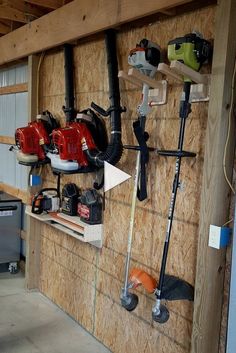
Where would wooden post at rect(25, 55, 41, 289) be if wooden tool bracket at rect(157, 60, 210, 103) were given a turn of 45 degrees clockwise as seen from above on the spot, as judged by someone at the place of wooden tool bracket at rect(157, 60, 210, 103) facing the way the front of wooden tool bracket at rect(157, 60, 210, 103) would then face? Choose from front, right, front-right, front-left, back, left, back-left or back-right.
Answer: front-right

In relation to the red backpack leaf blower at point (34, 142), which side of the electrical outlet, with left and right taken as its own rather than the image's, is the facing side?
right

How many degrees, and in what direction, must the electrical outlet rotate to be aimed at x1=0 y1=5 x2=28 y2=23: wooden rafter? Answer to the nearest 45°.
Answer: approximately 90° to its right

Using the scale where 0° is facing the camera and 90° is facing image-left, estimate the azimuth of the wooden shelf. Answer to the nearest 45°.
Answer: approximately 45°

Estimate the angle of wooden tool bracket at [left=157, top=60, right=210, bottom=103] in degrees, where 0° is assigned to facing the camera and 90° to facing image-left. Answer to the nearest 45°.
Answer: approximately 45°

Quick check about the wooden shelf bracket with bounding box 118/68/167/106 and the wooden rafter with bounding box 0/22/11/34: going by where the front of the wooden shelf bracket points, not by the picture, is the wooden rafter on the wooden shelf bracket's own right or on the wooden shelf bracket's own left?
on the wooden shelf bracket's own right

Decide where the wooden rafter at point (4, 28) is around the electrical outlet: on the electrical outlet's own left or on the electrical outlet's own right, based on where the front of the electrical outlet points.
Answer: on the electrical outlet's own right

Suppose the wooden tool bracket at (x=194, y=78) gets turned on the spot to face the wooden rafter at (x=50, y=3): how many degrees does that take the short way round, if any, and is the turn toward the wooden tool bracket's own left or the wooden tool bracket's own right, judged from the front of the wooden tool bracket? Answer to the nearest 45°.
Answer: approximately 90° to the wooden tool bracket's own right

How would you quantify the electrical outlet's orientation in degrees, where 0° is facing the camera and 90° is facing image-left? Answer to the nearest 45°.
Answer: approximately 45°

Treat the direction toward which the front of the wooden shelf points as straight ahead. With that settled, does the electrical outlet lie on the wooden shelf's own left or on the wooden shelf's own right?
on the wooden shelf's own left
